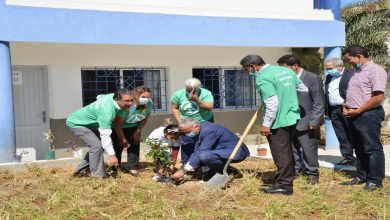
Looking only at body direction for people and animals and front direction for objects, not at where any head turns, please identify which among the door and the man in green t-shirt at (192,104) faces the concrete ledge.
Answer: the door

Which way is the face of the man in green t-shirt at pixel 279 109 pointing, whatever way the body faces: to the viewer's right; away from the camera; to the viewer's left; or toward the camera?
to the viewer's left

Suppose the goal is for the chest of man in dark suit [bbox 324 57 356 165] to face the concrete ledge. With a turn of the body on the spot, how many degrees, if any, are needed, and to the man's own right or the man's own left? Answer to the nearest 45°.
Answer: approximately 45° to the man's own right

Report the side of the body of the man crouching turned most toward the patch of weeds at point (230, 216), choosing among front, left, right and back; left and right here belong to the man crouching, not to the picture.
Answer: left

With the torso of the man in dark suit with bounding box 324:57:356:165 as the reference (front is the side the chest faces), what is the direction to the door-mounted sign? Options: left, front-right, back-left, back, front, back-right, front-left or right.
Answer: front-right

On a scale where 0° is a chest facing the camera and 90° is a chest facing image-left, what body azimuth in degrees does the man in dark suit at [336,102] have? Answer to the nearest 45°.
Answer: approximately 45°

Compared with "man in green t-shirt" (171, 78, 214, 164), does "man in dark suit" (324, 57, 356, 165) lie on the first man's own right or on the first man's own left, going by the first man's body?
on the first man's own left

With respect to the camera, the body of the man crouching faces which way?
to the viewer's left

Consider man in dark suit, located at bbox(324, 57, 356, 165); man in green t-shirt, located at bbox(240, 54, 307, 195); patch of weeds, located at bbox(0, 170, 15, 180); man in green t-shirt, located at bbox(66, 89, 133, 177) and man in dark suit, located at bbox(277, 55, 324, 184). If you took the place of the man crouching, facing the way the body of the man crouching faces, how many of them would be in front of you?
2

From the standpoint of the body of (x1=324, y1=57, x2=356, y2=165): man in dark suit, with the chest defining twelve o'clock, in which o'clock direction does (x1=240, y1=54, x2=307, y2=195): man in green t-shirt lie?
The man in green t-shirt is roughly at 11 o'clock from the man in dark suit.

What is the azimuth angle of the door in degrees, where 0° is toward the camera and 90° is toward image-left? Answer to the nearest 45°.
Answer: approximately 0°

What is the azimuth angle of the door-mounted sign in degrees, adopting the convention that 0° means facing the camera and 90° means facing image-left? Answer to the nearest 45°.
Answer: approximately 0°

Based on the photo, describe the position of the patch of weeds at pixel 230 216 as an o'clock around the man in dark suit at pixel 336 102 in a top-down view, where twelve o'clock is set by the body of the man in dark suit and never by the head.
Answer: The patch of weeds is roughly at 11 o'clock from the man in dark suit.

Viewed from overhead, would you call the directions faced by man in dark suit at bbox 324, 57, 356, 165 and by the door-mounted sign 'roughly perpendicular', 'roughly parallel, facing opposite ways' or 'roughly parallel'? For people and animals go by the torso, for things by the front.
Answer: roughly perpendicular
